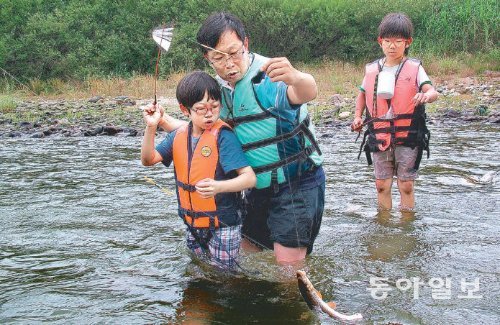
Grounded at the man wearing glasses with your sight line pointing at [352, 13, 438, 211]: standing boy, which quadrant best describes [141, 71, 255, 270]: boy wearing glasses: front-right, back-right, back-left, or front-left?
back-left

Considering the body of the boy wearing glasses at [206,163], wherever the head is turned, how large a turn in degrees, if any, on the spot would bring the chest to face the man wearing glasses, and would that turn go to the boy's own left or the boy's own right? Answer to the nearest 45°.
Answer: approximately 135° to the boy's own left

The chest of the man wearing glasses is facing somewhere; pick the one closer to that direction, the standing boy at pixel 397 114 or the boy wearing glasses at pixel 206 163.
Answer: the boy wearing glasses

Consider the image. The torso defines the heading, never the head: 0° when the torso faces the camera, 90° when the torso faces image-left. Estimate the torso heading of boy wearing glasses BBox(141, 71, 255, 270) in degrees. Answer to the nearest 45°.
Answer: approximately 45°

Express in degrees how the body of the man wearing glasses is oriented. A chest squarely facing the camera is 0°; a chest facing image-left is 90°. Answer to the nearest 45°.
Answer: approximately 45°

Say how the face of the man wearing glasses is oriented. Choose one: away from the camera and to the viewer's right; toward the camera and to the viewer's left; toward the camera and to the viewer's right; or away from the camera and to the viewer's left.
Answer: toward the camera and to the viewer's right
